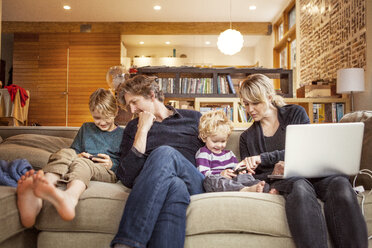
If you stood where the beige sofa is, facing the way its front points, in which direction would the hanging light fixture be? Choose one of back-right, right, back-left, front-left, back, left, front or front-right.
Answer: back

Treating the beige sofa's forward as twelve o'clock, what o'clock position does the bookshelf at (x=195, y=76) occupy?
The bookshelf is roughly at 6 o'clock from the beige sofa.

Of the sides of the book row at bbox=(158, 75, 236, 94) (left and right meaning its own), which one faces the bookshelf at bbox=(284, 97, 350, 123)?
left

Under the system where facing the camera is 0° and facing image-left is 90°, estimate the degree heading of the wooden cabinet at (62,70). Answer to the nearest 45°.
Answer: approximately 0°

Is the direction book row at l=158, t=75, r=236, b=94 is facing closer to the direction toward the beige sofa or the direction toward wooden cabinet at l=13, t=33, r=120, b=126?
the beige sofa

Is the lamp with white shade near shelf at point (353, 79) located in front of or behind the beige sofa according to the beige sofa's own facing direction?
behind

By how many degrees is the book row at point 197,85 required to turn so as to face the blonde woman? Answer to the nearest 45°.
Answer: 0° — it already faces them
